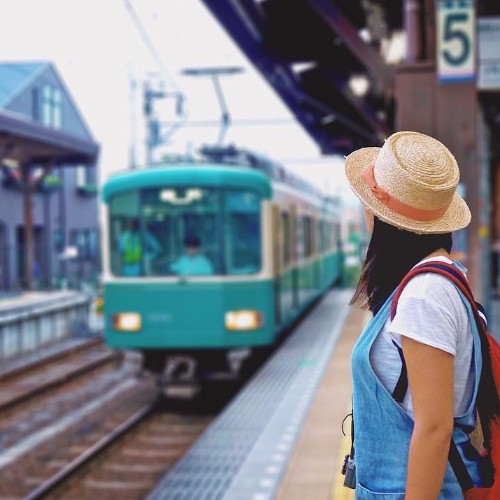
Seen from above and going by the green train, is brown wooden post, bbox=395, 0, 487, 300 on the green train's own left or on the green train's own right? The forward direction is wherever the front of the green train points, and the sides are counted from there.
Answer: on the green train's own left

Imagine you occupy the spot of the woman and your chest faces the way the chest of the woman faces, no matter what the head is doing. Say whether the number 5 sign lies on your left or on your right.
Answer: on your right

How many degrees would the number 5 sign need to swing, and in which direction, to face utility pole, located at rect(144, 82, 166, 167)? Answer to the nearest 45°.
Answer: approximately 135° to its right

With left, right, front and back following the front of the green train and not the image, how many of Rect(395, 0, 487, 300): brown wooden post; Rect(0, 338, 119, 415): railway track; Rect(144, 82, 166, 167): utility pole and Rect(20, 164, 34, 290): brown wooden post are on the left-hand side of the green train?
1

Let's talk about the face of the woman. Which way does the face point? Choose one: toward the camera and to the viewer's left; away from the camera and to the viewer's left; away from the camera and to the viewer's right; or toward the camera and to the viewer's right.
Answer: away from the camera and to the viewer's left

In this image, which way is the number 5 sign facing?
toward the camera

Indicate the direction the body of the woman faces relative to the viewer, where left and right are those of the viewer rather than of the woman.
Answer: facing to the left of the viewer

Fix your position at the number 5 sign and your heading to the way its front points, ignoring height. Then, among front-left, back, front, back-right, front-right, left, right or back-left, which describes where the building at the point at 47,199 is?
back-right

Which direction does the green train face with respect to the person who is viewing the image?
facing the viewer and to the left of the viewer

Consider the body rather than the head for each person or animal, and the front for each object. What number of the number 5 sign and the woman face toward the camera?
1

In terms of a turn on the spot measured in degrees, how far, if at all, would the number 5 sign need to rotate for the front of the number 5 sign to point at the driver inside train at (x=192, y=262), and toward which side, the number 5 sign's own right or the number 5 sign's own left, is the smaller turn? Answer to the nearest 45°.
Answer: approximately 135° to the number 5 sign's own right
